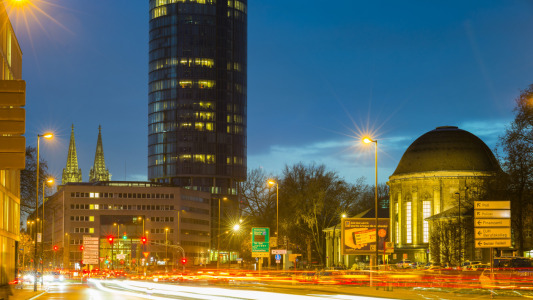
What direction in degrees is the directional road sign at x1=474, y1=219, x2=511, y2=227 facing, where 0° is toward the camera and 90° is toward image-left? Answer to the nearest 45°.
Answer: approximately 0°

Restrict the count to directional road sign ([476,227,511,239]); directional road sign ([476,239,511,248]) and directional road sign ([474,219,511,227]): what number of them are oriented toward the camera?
3

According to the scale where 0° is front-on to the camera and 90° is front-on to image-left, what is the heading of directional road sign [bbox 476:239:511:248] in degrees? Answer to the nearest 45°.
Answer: approximately 0°
